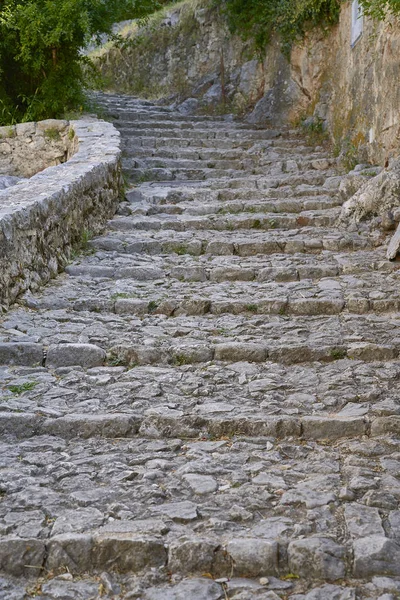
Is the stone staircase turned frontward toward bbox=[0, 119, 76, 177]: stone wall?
no

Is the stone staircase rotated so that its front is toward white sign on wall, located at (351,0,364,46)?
no

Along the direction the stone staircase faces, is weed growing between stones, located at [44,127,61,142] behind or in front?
behind

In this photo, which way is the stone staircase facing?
toward the camera

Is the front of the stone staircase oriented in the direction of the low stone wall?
no

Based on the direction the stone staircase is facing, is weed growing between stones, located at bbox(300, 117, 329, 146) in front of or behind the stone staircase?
behind
